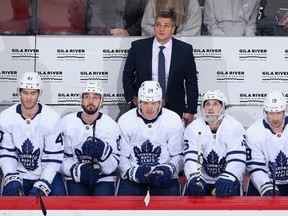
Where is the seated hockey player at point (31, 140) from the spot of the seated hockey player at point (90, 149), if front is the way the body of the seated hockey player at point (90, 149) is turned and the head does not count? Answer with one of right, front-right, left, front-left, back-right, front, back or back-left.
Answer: right

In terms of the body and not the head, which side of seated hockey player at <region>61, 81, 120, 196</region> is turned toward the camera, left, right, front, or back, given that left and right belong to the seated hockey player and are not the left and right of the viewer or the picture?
front

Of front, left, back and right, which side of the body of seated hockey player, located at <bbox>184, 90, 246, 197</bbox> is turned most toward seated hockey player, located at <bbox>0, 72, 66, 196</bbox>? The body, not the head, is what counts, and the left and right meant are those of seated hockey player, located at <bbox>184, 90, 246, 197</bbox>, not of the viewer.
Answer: right

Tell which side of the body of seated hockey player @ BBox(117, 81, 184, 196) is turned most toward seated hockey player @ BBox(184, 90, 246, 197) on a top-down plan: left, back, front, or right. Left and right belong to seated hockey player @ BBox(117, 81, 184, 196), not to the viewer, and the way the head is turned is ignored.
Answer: left

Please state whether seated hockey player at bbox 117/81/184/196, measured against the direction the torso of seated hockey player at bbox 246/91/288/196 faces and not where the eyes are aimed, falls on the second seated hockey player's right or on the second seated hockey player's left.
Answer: on the second seated hockey player's right

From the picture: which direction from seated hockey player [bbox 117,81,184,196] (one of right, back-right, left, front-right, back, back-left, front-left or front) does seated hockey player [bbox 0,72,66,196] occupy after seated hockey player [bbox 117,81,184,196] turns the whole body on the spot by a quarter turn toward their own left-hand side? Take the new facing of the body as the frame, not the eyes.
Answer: back

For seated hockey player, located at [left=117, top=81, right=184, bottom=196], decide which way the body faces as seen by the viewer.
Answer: toward the camera

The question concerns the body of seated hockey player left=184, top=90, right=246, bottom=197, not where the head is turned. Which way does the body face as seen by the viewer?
toward the camera

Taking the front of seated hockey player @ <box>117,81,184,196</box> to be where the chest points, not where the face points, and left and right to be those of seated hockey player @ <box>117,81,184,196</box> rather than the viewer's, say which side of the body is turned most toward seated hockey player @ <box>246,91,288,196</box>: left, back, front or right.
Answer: left
